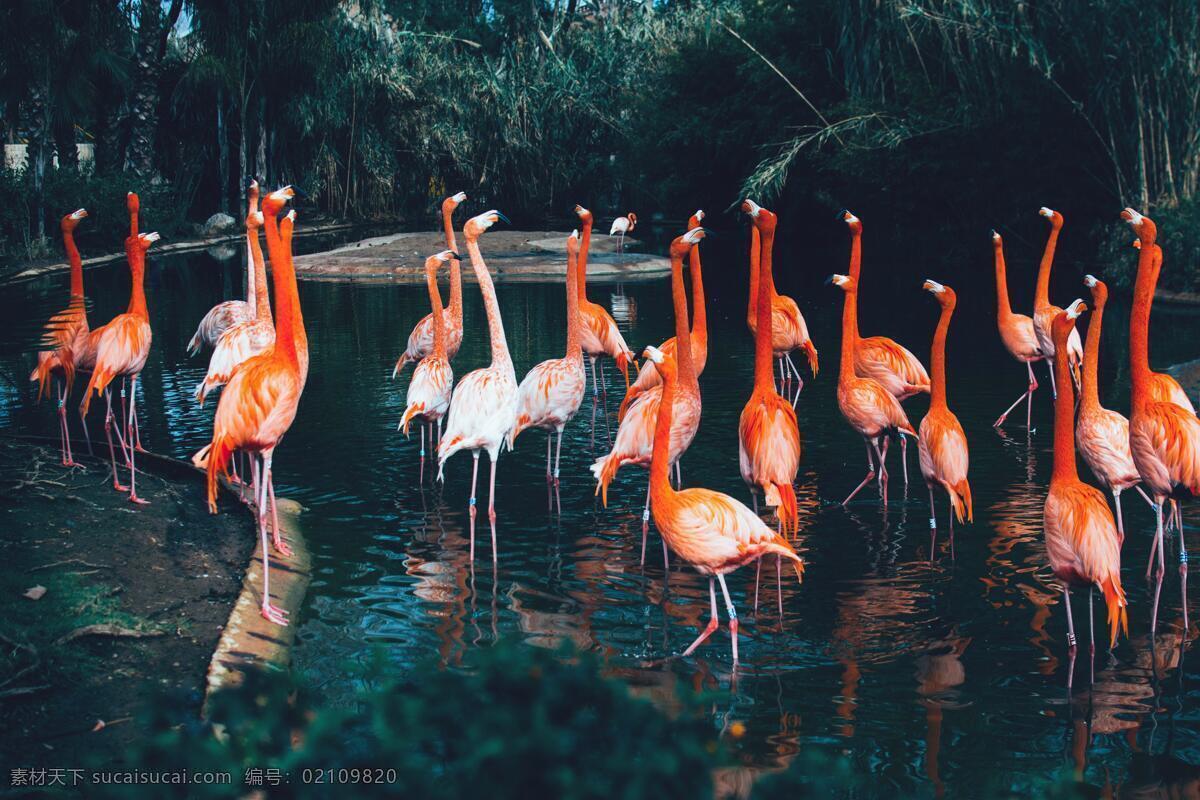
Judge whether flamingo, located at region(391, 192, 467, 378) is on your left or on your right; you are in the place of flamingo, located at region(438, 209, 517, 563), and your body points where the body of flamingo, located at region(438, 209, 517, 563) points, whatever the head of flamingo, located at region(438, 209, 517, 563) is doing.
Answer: on your left

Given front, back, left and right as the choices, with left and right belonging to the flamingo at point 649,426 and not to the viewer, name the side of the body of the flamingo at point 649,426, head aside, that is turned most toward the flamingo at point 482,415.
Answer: back

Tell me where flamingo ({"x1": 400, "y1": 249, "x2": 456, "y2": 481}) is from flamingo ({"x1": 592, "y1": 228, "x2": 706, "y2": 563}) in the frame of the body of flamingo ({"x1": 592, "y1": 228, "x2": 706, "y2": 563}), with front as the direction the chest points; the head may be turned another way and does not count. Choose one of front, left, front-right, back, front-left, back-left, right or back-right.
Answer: back-left

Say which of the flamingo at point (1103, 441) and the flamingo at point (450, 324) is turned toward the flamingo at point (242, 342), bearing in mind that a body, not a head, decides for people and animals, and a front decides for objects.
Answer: the flamingo at point (1103, 441)

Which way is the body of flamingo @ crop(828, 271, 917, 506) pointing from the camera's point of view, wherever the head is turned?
to the viewer's left

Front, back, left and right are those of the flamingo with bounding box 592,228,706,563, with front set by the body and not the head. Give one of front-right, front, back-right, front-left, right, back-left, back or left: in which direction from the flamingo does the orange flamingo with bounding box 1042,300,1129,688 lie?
front-right

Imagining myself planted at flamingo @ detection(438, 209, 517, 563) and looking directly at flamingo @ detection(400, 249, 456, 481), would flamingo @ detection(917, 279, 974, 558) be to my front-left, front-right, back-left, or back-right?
back-right

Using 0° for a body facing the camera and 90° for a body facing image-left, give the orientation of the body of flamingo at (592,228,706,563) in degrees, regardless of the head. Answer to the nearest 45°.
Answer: approximately 270°

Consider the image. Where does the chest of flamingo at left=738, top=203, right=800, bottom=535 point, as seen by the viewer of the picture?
away from the camera

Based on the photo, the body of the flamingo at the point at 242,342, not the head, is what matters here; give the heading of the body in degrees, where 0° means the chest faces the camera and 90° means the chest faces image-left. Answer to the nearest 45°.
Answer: approximately 270°

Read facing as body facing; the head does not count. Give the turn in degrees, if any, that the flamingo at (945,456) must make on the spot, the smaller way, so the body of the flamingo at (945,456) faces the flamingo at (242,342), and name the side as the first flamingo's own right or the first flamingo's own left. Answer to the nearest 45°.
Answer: approximately 45° to the first flamingo's own left
